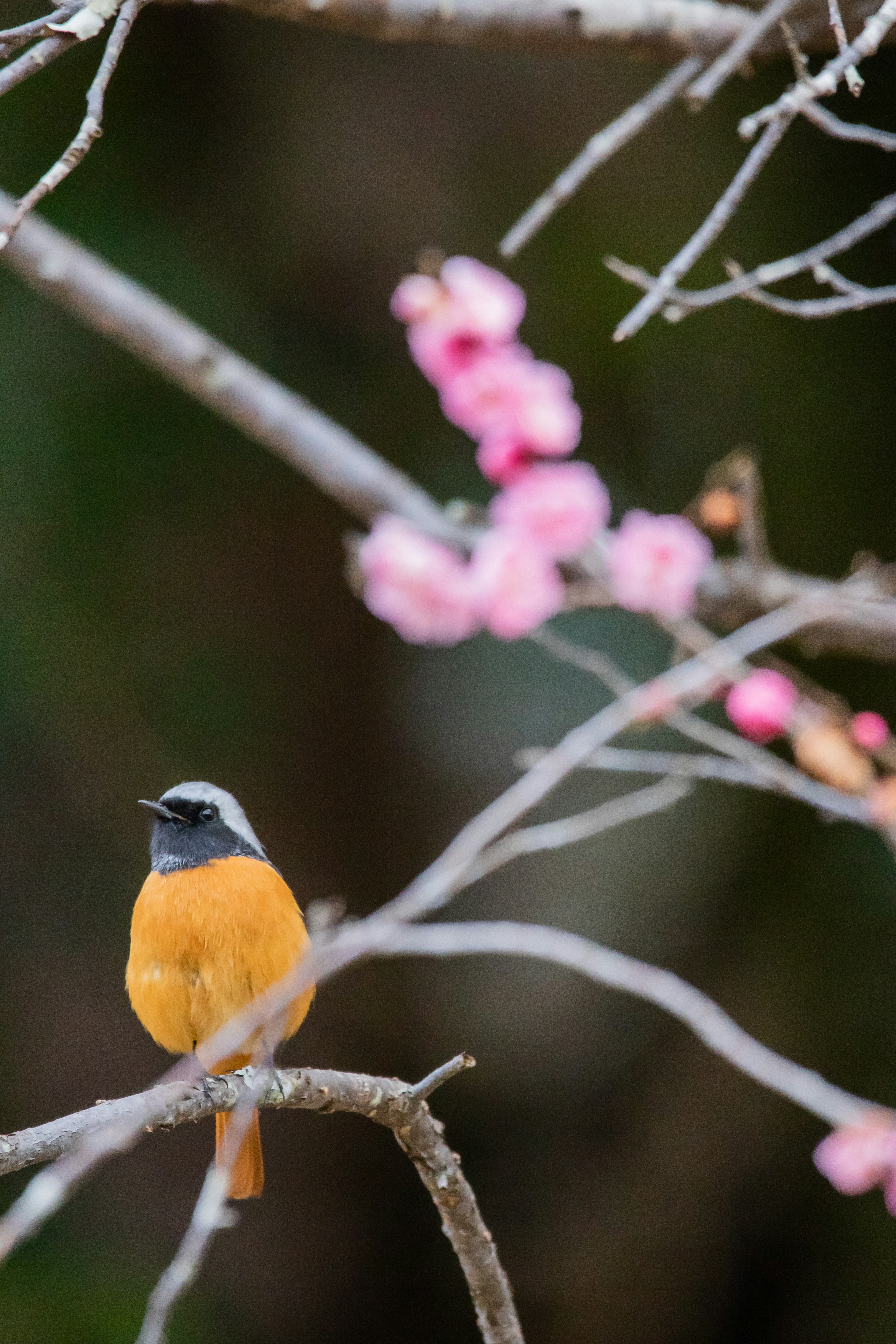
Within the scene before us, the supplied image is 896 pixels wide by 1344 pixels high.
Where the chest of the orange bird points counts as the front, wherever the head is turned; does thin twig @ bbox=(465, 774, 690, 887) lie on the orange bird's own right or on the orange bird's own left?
on the orange bird's own left

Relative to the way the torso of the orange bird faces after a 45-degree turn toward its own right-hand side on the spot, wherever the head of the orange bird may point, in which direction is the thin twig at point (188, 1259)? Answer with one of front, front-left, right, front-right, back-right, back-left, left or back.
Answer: left

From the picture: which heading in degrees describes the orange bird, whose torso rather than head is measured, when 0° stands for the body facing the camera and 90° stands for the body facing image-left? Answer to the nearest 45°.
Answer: approximately 45°

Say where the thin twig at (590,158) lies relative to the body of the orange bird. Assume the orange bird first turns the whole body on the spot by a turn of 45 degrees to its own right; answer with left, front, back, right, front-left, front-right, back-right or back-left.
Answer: left

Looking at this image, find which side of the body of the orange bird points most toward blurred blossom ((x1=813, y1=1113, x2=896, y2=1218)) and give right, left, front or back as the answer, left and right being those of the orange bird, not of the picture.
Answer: left

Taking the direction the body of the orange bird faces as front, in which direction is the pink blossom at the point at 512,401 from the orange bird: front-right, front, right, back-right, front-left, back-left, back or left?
front-left

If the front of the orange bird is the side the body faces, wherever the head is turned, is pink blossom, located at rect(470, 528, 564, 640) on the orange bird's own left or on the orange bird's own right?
on the orange bird's own left
